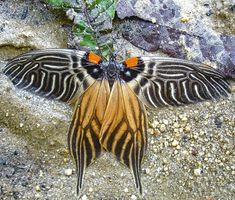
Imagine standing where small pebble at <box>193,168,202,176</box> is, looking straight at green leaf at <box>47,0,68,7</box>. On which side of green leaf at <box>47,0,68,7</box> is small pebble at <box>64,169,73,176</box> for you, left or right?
left

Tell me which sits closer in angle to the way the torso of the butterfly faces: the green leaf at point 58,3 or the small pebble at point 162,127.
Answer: the green leaf

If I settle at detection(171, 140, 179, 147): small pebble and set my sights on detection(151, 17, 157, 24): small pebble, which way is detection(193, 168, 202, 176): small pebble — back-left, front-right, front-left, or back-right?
back-right

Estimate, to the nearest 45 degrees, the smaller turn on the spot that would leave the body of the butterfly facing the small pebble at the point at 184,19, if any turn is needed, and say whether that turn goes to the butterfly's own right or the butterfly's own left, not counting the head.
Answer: approximately 45° to the butterfly's own right

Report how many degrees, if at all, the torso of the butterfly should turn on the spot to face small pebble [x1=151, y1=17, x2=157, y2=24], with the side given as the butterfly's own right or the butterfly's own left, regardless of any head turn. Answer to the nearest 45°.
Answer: approximately 45° to the butterfly's own right

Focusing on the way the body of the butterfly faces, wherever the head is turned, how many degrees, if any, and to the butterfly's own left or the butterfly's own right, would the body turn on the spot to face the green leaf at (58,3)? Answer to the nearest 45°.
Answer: approximately 45° to the butterfly's own left

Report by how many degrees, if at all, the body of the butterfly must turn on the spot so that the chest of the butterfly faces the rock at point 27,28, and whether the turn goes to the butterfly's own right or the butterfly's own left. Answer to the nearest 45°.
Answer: approximately 45° to the butterfly's own left

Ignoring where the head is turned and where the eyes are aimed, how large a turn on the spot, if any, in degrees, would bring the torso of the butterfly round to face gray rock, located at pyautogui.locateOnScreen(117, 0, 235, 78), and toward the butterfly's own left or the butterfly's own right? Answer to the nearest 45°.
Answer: approximately 45° to the butterfly's own right

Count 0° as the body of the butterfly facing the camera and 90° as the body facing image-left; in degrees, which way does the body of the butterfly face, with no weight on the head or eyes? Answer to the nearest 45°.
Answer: approximately 180°

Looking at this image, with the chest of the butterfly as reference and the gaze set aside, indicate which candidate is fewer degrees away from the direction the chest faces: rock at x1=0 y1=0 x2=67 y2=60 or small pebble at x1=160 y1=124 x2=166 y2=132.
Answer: the rock

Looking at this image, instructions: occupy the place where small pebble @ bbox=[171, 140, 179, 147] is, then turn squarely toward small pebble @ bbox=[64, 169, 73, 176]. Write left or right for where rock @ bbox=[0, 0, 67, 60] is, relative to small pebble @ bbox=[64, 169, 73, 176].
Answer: right

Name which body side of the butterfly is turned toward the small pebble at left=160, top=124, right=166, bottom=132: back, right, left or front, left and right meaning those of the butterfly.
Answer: right

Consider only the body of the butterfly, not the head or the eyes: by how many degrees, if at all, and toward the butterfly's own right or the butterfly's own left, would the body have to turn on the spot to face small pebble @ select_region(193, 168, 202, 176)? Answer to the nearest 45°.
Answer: approximately 90° to the butterfly's own right
